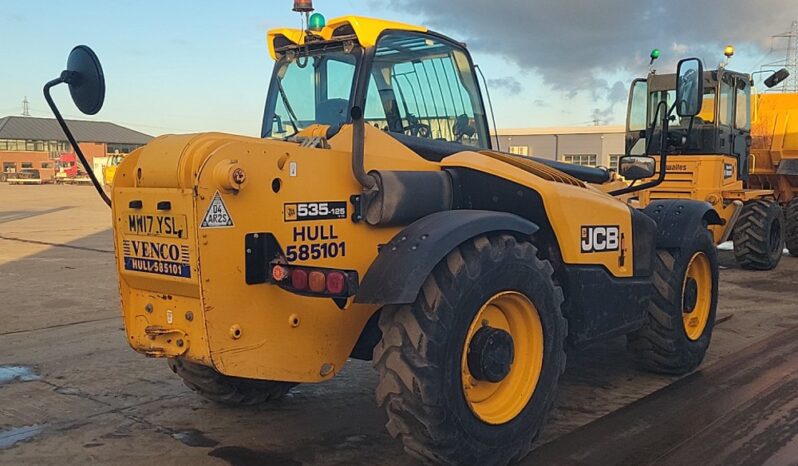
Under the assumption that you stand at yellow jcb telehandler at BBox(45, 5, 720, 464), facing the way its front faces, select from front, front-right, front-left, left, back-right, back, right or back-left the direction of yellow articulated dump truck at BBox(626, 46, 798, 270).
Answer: front

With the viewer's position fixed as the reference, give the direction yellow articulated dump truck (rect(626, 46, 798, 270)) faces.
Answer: facing away from the viewer and to the right of the viewer

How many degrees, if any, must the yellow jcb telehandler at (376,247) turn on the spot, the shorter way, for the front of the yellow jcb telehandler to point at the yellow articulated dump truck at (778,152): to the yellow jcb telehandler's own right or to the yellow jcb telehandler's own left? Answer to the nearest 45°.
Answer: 0° — it already faces it

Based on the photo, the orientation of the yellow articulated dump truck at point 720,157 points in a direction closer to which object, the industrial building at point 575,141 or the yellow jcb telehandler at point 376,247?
the industrial building

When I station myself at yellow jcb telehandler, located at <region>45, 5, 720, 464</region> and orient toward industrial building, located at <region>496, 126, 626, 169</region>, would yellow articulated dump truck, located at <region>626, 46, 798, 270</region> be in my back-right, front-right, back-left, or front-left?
front-right

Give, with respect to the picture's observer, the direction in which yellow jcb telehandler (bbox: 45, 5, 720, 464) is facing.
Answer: facing away from the viewer and to the right of the viewer

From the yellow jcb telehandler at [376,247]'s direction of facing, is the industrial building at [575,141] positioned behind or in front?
in front

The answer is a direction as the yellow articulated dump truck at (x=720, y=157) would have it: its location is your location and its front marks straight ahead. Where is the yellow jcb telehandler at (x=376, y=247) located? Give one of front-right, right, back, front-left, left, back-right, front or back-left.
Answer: back-right

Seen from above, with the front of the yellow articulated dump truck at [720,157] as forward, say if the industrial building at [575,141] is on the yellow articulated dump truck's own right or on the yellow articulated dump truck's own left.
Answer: on the yellow articulated dump truck's own left
